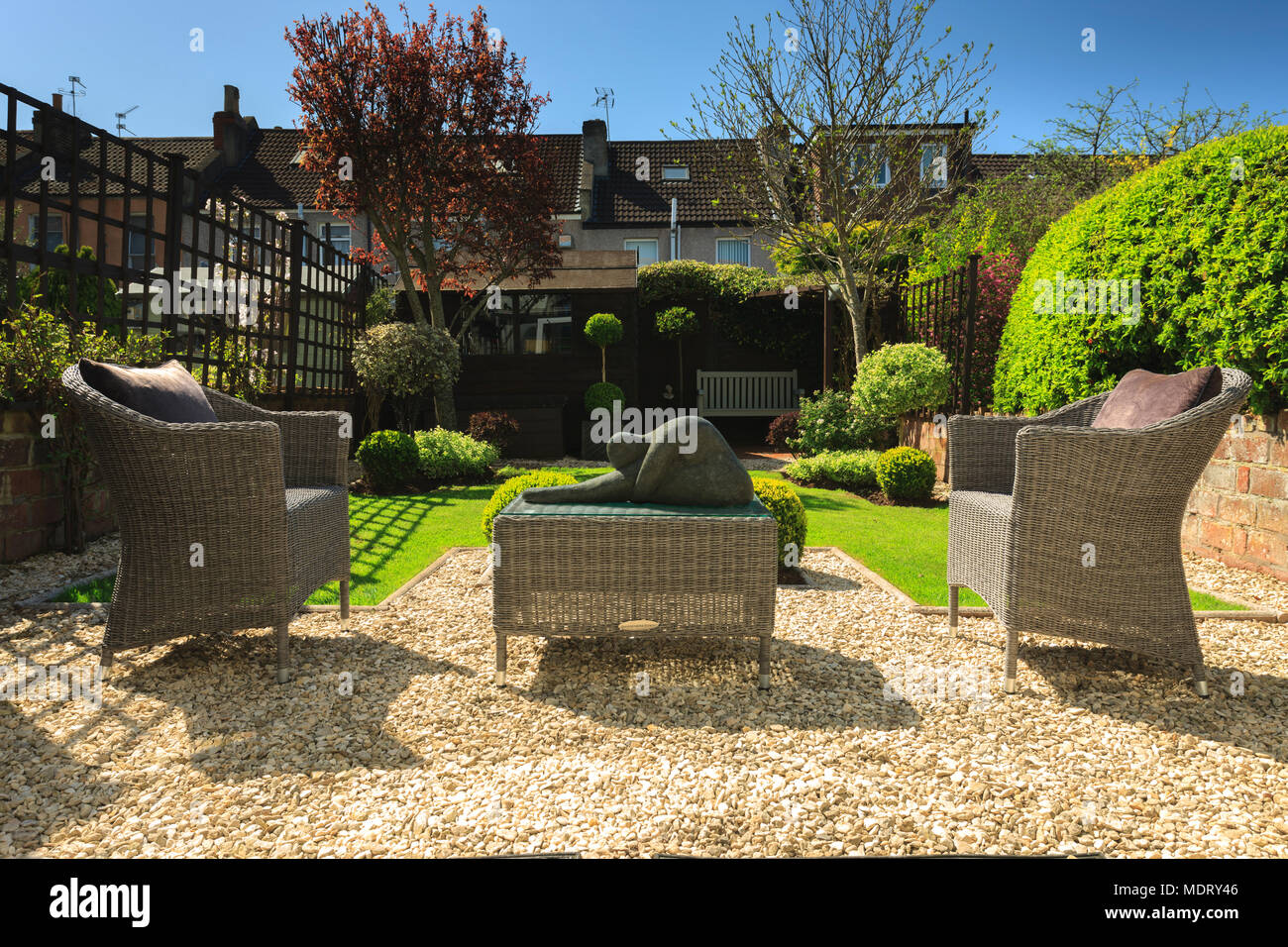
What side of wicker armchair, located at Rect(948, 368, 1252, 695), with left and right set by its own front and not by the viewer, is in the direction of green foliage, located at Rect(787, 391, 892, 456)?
right

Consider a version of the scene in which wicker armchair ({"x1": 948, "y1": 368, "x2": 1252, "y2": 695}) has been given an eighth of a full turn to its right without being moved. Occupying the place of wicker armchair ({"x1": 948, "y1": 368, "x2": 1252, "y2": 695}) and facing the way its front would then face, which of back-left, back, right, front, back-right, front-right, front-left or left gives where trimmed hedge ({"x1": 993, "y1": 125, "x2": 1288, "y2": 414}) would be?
front-right

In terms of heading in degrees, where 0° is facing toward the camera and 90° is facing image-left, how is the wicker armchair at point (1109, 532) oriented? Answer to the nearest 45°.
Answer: approximately 90°

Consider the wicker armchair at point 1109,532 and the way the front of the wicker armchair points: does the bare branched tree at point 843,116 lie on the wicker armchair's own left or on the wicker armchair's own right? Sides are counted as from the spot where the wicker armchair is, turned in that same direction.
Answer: on the wicker armchair's own right

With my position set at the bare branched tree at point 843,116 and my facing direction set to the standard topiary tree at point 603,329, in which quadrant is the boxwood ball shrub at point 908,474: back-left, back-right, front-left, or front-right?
back-left

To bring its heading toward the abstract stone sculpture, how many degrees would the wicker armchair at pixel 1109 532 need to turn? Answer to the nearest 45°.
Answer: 0° — it already faces it
